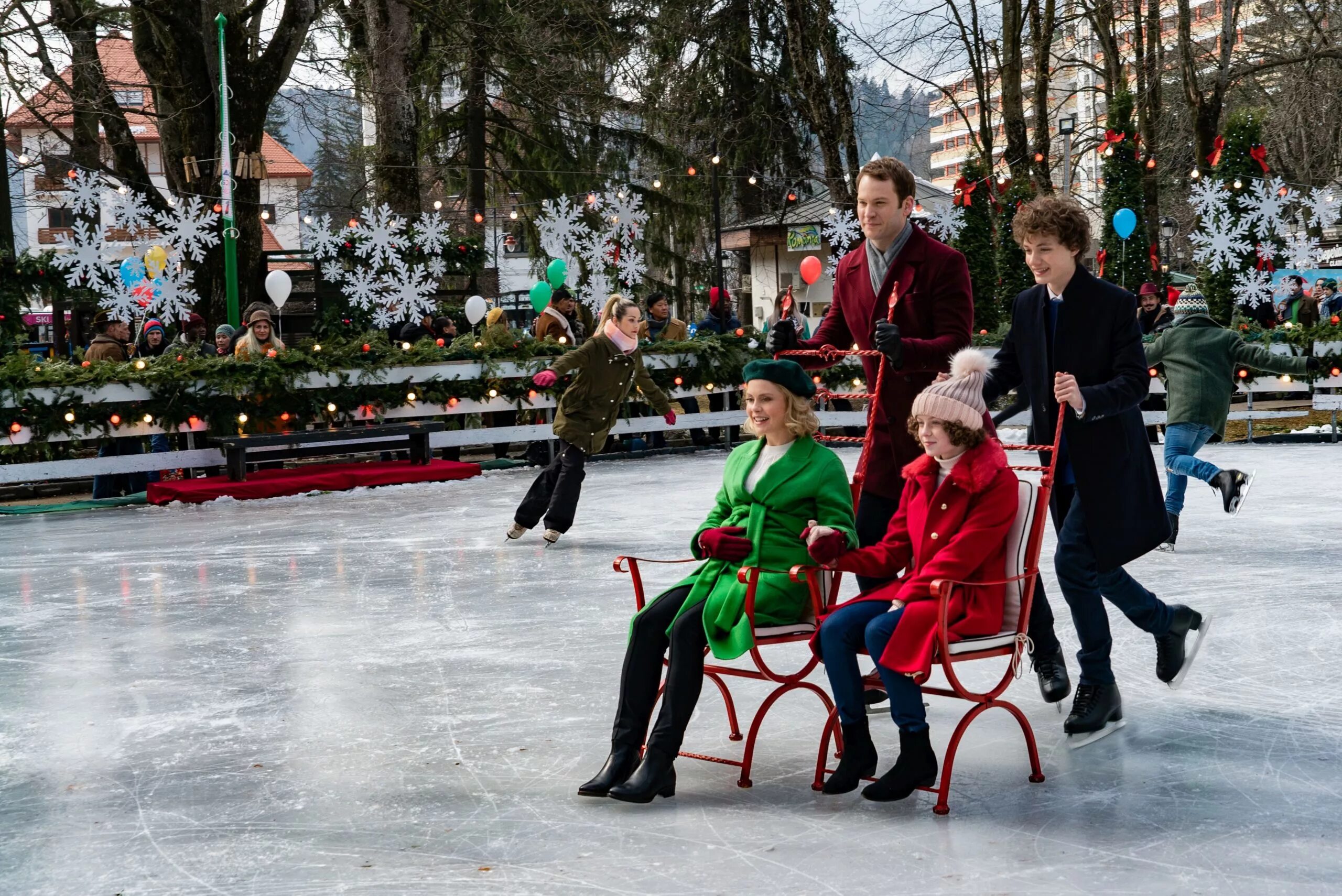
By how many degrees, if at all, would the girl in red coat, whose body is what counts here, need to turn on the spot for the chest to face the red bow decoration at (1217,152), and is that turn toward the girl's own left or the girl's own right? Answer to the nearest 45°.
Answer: approximately 135° to the girl's own right

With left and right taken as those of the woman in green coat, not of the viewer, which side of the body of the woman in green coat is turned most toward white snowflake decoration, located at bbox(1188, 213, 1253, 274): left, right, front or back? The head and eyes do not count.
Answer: back

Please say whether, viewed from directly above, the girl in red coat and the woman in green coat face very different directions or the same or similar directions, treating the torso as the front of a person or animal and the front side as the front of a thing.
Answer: same or similar directions

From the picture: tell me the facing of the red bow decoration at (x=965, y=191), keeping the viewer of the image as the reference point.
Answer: facing the viewer and to the left of the viewer

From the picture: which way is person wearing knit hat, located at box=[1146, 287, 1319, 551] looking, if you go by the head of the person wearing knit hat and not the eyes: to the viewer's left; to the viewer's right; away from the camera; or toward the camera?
away from the camera

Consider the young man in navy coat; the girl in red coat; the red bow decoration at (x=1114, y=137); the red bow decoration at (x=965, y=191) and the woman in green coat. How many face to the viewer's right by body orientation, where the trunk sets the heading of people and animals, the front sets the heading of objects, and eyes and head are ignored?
0

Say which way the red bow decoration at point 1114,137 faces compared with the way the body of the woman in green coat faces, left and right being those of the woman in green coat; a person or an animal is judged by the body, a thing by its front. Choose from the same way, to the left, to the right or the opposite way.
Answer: the same way

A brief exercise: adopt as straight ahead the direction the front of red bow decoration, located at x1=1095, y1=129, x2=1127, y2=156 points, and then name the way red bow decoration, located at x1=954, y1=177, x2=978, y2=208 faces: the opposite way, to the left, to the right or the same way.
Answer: the same way

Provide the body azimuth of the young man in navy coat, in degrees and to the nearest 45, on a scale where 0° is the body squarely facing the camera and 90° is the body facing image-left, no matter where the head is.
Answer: approximately 45°

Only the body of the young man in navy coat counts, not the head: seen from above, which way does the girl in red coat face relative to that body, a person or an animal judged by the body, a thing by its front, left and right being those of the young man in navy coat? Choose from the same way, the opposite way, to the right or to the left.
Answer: the same way
